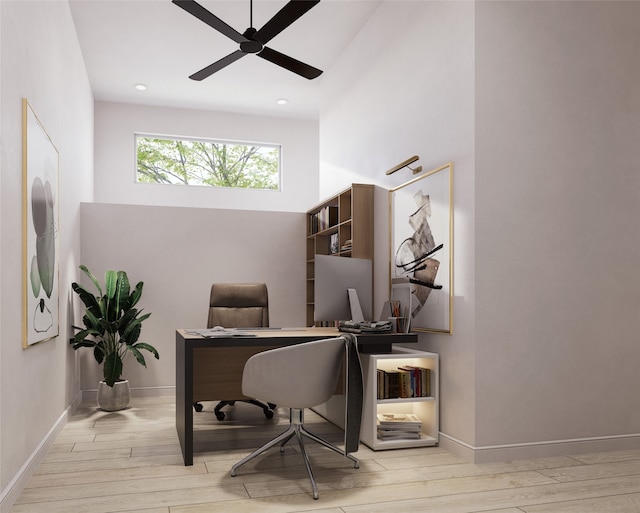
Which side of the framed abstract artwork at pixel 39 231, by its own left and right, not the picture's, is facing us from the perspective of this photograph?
right

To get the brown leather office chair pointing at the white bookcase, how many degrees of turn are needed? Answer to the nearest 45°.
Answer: approximately 45° to its left

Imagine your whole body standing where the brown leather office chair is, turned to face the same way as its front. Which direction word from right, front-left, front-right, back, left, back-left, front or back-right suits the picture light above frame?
front-left

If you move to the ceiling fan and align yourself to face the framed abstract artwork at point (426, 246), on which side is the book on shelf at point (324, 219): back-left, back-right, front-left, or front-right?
front-left

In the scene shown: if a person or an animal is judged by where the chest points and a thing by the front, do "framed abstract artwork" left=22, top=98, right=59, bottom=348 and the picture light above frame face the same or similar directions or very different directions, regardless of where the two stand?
very different directions

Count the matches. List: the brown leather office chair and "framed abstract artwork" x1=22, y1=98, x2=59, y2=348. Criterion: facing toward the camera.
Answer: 1

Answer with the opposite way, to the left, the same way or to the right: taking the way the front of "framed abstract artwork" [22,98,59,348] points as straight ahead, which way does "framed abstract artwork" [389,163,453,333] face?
the opposite way

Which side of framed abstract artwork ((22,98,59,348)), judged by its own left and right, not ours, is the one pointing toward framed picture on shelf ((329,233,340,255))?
front

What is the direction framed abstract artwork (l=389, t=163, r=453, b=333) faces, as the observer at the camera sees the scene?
facing the viewer and to the left of the viewer

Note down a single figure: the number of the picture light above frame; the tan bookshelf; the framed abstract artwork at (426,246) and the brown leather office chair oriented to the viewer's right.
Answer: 0

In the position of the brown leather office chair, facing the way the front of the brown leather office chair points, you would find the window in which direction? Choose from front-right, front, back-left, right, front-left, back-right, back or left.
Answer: back

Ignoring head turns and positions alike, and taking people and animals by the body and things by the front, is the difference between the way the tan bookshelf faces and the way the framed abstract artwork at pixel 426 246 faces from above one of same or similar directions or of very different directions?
same or similar directions

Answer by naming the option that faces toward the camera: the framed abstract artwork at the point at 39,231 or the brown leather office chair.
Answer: the brown leather office chair

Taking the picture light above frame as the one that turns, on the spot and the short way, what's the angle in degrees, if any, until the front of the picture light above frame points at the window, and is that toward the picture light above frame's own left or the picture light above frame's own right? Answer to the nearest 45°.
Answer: approximately 90° to the picture light above frame's own right

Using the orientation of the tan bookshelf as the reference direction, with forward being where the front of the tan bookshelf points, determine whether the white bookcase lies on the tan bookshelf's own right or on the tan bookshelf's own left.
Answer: on the tan bookshelf's own left

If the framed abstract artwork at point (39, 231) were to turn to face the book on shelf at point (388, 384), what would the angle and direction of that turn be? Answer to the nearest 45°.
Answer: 0° — it already faces it

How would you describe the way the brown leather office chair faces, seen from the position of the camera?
facing the viewer
